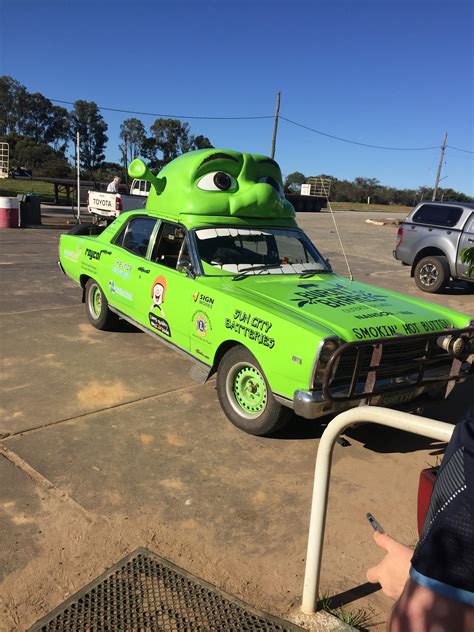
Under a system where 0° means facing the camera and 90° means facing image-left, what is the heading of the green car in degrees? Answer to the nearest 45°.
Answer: approximately 315°

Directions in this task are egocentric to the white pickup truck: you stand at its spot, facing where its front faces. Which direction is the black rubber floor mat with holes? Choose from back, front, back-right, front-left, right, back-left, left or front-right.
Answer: back-right

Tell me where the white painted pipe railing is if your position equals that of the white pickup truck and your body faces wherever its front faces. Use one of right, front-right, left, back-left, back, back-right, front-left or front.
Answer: back-right

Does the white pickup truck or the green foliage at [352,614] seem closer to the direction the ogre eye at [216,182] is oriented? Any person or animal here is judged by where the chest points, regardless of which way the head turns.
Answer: the green foliage

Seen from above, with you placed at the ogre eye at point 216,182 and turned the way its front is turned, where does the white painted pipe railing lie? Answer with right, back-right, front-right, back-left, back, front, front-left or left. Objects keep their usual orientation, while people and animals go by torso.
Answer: front-right

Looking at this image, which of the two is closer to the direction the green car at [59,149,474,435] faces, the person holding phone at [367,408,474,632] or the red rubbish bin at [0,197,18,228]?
the person holding phone

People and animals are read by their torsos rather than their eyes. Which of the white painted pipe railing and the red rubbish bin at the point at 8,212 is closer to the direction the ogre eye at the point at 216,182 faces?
the white painted pipe railing

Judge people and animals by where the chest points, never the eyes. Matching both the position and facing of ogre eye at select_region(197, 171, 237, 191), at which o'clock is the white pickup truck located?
The white pickup truck is roughly at 7 o'clock from the ogre eye.

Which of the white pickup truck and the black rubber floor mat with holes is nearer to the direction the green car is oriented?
the black rubber floor mat with holes

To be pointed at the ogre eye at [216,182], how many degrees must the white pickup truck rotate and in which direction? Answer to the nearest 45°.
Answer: approximately 135° to its right

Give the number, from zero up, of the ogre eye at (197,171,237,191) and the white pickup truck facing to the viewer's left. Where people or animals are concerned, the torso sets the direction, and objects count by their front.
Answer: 0

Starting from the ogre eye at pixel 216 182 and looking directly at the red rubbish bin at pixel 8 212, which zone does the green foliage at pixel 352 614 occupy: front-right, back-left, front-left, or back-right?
back-left

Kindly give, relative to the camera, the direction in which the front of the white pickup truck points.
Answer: facing away from the viewer and to the right of the viewer

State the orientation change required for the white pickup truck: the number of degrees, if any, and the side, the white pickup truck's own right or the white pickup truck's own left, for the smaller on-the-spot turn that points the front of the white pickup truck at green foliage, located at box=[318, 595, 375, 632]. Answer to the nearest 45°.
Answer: approximately 135° to the white pickup truck's own right

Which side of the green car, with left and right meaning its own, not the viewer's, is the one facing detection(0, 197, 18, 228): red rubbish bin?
back

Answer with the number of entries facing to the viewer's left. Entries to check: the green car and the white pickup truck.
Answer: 0
